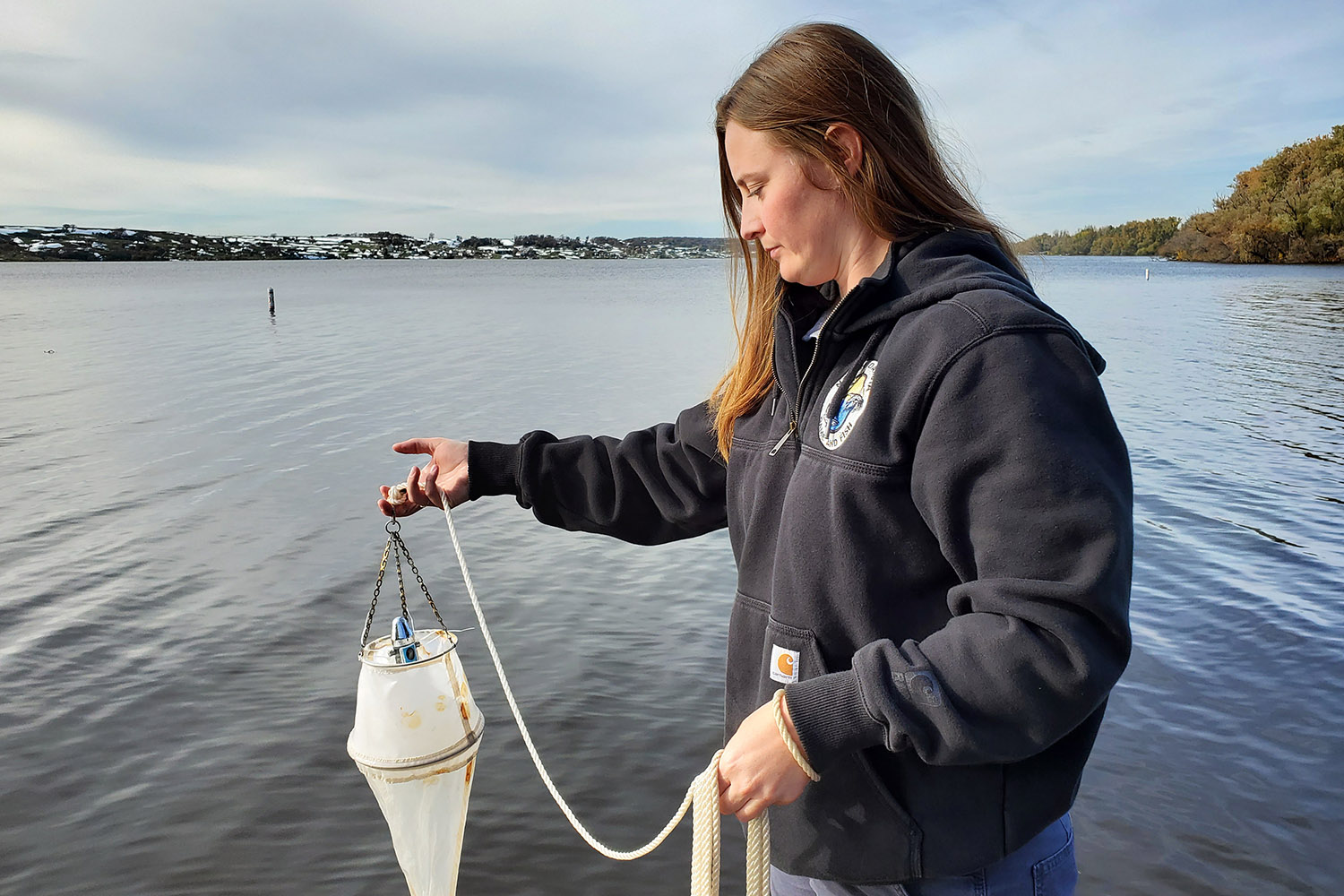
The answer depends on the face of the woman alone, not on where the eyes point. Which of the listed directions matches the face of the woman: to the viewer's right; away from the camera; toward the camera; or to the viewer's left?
to the viewer's left

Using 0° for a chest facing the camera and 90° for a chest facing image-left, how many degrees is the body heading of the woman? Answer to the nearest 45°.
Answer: approximately 45°
